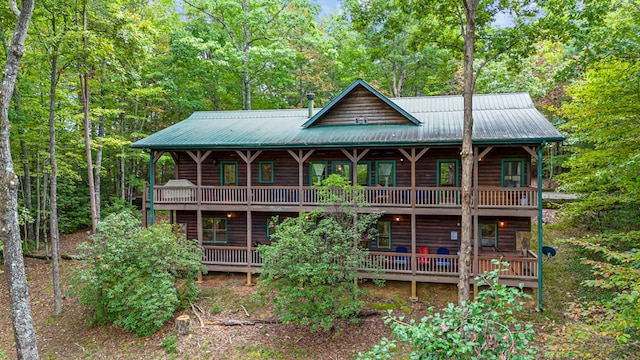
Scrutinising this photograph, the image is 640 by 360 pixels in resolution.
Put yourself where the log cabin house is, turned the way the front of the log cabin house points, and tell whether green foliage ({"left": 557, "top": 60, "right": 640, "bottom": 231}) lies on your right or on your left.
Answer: on your left

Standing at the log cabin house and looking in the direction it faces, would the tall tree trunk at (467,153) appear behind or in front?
in front

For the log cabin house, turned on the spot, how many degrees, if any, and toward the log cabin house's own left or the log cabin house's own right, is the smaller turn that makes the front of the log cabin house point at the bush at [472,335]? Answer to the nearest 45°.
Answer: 0° — it already faces it

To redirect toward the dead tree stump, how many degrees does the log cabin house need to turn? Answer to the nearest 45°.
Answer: approximately 45° to its right

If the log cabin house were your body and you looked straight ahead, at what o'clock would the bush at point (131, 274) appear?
The bush is roughly at 2 o'clock from the log cabin house.

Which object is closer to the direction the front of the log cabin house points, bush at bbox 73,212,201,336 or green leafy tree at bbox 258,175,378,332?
the green leafy tree

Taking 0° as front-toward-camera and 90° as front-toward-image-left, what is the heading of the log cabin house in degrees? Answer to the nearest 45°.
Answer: approximately 0°

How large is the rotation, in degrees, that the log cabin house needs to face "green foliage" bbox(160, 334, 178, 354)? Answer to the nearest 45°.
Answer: approximately 45° to its right
